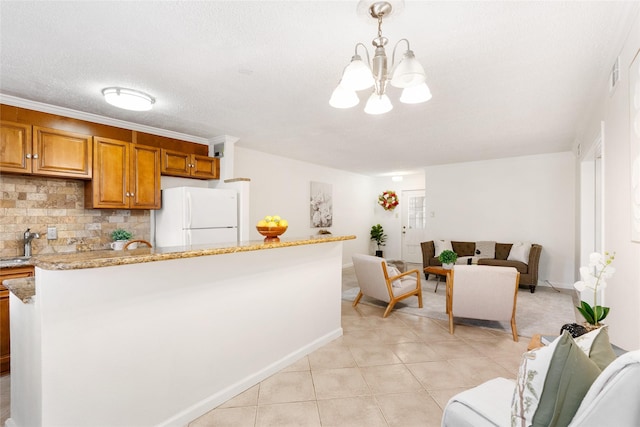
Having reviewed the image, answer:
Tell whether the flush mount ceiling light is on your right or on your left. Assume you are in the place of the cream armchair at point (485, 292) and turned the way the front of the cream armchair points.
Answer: on your left

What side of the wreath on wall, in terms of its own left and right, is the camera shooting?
front

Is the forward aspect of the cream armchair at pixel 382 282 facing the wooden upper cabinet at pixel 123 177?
no

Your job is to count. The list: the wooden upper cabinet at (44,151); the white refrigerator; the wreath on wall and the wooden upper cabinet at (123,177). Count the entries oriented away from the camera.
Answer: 0

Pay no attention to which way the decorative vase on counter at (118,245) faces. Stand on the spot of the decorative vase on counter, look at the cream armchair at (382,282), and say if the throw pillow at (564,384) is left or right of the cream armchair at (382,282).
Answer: right

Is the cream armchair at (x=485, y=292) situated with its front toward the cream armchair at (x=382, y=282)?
no

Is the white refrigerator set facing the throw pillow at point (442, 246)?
no

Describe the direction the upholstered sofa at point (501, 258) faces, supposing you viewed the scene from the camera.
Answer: facing the viewer

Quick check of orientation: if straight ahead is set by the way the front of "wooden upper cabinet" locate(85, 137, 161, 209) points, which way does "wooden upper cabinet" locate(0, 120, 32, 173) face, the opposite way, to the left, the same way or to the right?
the same way

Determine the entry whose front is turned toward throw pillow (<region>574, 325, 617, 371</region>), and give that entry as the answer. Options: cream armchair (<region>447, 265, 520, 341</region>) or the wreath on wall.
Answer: the wreath on wall

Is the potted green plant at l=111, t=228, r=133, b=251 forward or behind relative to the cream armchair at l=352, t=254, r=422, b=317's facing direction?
behind

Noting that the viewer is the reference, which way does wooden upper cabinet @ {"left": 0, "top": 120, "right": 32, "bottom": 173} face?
facing the viewer and to the right of the viewer

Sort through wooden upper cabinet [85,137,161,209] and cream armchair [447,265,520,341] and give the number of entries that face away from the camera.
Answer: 1

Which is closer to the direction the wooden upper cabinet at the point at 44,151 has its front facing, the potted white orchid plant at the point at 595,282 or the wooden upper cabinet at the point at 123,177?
the potted white orchid plant

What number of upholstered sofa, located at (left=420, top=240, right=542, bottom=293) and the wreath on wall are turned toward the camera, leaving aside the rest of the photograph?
2

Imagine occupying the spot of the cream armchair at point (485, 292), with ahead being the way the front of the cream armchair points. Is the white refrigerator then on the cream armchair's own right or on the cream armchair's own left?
on the cream armchair's own left

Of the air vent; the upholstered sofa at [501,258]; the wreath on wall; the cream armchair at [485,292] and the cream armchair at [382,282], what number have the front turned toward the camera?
2

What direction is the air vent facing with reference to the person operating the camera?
facing to the left of the viewer

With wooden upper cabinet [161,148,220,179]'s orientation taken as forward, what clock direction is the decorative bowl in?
The decorative bowl is roughly at 1 o'clock from the wooden upper cabinet.

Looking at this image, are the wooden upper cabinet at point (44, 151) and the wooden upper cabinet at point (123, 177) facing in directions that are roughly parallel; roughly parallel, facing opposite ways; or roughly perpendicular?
roughly parallel

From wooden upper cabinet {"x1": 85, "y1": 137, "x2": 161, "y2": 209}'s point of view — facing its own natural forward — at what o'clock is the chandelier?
The chandelier is roughly at 1 o'clock from the wooden upper cabinet.
